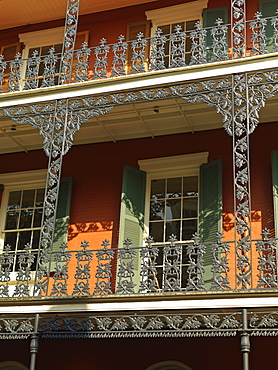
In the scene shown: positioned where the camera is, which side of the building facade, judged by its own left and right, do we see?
front
